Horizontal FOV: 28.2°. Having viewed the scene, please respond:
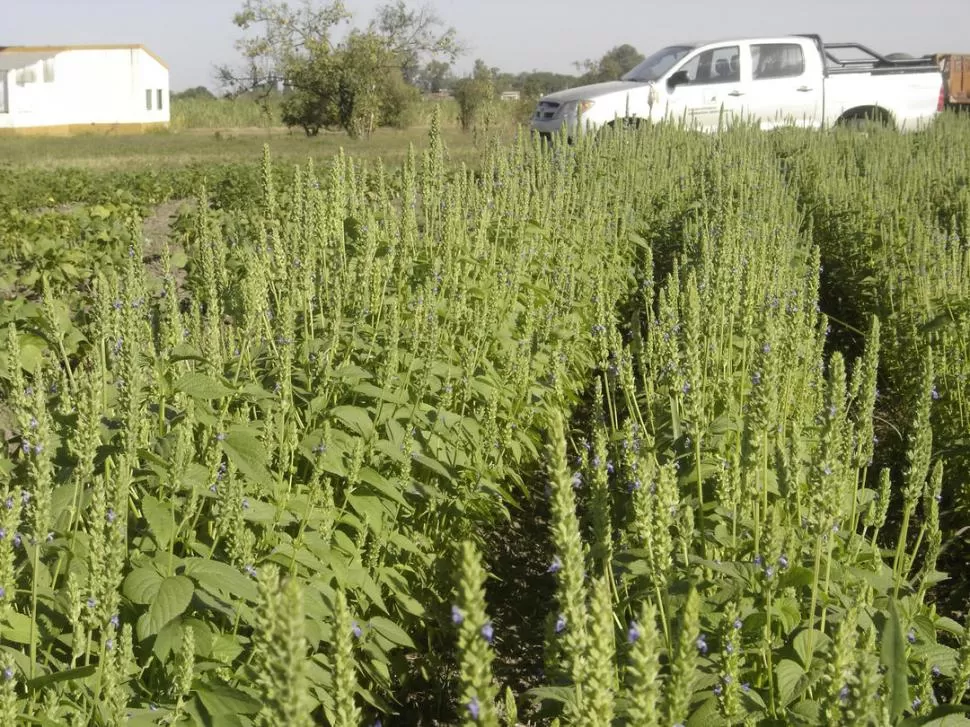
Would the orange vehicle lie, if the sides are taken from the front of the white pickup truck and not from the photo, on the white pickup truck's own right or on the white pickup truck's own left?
on the white pickup truck's own right

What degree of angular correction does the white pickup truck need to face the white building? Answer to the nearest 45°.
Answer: approximately 45° to its right

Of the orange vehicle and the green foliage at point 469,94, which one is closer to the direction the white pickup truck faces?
the green foliage

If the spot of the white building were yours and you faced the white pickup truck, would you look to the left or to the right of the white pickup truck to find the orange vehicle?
left

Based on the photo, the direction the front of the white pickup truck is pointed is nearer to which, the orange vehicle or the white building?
the white building

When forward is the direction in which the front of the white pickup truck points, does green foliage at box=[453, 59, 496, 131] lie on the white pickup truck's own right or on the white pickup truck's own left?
on the white pickup truck's own right

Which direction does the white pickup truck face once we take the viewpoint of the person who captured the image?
facing to the left of the viewer

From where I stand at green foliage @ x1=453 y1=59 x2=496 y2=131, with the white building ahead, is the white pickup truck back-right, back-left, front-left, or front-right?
back-left
